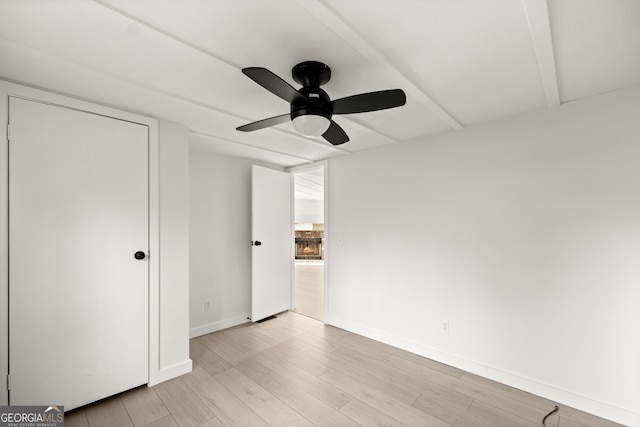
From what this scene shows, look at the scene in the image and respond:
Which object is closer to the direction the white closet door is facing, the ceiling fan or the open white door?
the ceiling fan

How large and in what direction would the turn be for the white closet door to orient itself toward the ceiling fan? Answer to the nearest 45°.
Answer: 0° — it already faces it

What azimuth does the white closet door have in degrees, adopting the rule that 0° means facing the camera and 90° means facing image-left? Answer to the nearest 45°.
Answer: approximately 315°

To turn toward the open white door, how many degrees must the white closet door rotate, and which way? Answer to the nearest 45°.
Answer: approximately 45° to its left
